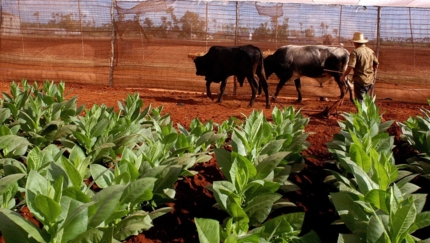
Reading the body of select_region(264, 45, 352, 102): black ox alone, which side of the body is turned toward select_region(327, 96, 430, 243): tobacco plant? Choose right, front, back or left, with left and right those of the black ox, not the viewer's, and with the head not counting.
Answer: left

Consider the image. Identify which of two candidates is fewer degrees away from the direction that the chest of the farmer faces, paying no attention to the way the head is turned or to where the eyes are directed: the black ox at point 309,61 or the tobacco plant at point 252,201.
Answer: the black ox

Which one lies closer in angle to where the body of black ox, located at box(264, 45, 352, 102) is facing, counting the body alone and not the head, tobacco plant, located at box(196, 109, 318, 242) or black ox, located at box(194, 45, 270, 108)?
the black ox

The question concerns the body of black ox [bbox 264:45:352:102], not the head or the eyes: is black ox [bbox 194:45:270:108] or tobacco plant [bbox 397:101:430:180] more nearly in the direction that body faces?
the black ox

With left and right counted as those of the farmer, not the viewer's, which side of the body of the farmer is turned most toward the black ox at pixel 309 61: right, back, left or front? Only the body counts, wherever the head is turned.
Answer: front

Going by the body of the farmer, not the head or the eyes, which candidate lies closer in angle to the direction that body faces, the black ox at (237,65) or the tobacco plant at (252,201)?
the black ox

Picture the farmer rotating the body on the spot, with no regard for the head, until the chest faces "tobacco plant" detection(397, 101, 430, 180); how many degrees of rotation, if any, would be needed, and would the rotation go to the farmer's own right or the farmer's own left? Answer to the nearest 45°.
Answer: approximately 135° to the farmer's own left

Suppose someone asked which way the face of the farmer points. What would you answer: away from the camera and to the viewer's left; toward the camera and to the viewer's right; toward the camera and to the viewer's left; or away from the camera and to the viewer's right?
away from the camera and to the viewer's left

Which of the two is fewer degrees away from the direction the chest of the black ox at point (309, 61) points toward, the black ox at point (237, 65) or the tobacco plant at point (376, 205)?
the black ox

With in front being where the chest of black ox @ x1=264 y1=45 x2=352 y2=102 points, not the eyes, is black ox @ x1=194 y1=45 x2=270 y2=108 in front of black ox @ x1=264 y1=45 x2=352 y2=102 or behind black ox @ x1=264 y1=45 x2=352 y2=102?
in front

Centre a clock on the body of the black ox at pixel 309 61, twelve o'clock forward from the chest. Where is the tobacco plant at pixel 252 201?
The tobacco plant is roughly at 9 o'clock from the black ox.

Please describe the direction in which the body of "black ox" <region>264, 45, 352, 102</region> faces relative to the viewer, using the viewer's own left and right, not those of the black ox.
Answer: facing to the left of the viewer

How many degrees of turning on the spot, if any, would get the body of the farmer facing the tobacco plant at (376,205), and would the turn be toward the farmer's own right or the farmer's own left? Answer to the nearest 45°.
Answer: approximately 135° to the farmer's own left

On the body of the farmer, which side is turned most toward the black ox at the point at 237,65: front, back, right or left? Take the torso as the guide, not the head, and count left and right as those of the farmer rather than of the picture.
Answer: left

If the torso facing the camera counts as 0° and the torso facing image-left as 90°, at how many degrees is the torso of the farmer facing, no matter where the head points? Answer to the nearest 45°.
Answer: approximately 135°
